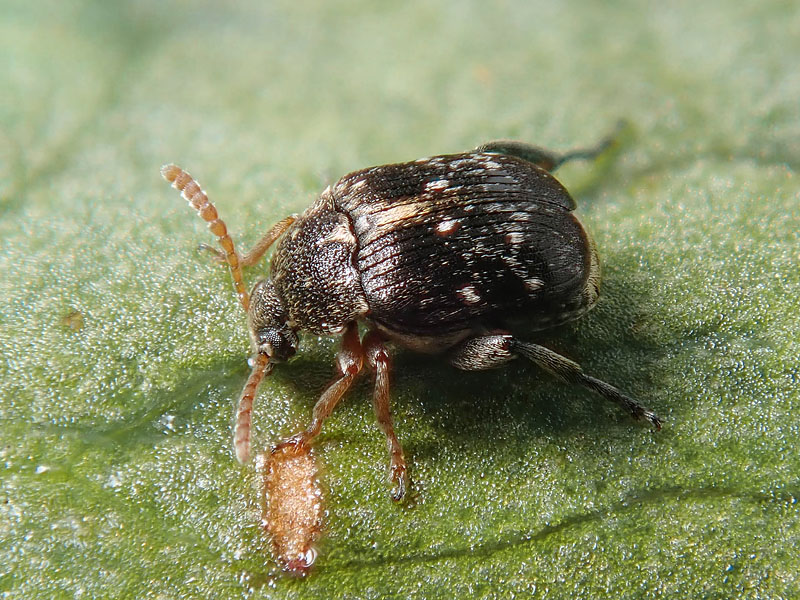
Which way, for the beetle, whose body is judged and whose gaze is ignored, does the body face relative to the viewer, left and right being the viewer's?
facing to the left of the viewer
